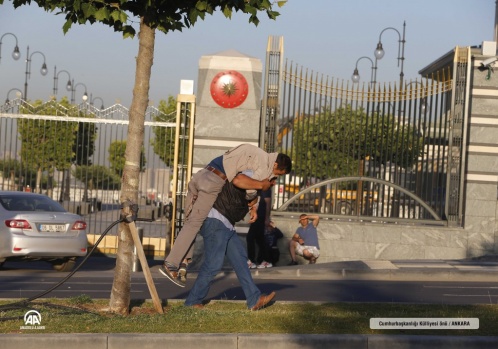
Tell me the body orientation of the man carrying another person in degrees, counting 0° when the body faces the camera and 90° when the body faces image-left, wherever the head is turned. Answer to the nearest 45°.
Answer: approximately 270°

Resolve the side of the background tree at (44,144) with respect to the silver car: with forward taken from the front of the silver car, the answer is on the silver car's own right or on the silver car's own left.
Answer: on the silver car's own right

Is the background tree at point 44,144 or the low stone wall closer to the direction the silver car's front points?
the background tree

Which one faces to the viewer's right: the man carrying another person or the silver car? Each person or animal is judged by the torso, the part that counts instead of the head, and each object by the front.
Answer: the man carrying another person

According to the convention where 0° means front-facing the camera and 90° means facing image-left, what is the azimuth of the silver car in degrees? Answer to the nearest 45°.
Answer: approximately 135°
